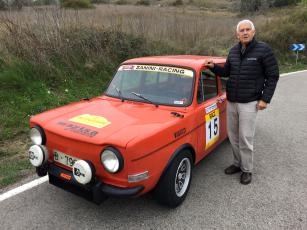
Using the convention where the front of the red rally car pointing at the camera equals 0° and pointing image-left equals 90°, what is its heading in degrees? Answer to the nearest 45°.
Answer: approximately 45°
